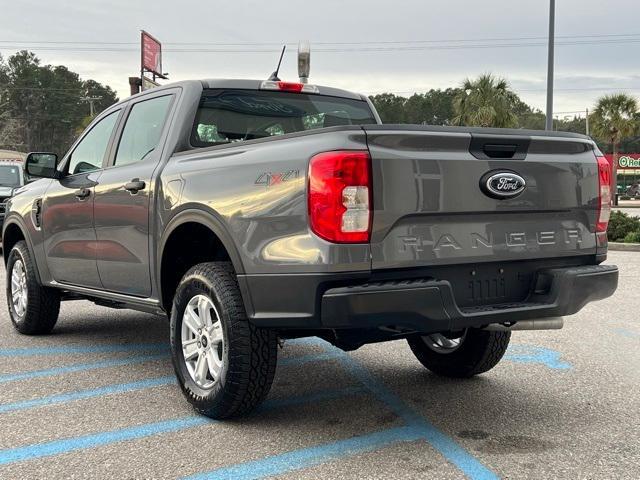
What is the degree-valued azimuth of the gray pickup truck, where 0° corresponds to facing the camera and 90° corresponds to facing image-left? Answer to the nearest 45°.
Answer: approximately 135°

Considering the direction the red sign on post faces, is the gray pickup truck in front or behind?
in front

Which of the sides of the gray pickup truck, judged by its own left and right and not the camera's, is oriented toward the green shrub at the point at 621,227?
right

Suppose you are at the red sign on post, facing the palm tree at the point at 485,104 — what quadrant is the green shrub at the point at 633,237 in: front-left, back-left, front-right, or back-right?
front-right

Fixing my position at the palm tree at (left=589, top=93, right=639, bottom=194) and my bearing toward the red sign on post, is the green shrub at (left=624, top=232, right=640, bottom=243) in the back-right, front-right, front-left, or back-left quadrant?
front-left

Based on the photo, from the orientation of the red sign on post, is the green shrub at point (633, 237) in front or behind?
in front

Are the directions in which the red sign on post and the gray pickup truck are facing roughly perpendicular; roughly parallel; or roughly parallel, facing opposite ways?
roughly parallel, facing opposite ways

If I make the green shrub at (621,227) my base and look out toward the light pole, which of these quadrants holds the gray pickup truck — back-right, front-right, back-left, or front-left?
back-left

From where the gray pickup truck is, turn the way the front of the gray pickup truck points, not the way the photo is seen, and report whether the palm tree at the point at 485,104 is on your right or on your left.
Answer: on your right

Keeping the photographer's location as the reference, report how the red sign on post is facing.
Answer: facing the viewer and to the right of the viewer

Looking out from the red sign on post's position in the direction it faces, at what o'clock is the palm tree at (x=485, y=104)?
The palm tree is roughly at 12 o'clock from the red sign on post.

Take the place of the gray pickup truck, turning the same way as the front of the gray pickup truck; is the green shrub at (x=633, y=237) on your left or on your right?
on your right

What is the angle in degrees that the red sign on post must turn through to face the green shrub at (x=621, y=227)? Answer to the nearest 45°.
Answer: approximately 45° to its right
